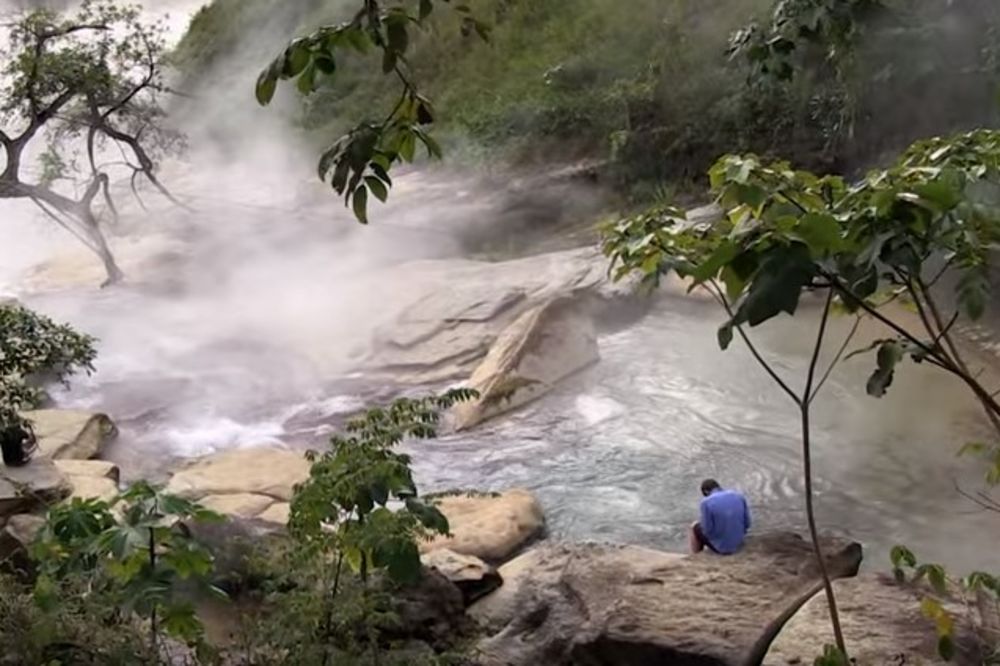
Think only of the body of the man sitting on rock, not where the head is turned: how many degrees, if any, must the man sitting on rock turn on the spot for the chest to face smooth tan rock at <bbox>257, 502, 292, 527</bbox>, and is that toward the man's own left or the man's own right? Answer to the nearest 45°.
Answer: approximately 45° to the man's own left

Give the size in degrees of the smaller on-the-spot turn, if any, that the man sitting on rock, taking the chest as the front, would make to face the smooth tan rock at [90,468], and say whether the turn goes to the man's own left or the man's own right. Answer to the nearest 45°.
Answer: approximately 45° to the man's own left

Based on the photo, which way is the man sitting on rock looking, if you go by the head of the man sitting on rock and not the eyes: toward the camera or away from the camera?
away from the camera

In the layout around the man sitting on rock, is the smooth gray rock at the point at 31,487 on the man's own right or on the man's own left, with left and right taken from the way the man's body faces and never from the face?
on the man's own left

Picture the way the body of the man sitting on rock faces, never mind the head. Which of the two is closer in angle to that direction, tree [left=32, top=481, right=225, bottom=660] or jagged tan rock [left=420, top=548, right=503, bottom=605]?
the jagged tan rock

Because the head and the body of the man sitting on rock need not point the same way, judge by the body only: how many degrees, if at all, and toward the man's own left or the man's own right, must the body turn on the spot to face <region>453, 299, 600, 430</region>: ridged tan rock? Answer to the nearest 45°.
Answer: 0° — they already face it

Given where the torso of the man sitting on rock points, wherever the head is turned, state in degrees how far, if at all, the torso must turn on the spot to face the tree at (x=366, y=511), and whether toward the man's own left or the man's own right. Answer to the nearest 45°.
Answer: approximately 135° to the man's own left

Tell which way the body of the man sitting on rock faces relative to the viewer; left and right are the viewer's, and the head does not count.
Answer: facing away from the viewer and to the left of the viewer
